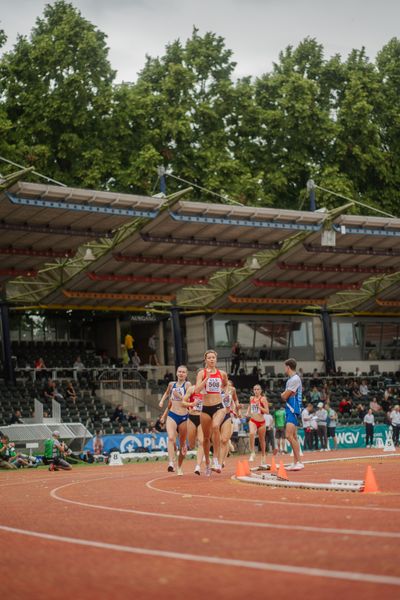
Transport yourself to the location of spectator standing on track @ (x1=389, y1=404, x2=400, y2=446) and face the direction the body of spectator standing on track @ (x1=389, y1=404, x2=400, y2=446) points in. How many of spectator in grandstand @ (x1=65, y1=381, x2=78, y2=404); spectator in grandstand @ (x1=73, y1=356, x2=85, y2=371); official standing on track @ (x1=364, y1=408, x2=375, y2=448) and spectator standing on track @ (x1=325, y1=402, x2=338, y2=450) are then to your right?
4

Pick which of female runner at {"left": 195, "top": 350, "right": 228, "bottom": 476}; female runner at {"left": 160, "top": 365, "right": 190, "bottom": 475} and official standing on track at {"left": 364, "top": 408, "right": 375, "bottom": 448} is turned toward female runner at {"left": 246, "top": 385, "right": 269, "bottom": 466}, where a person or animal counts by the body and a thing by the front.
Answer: the official standing on track

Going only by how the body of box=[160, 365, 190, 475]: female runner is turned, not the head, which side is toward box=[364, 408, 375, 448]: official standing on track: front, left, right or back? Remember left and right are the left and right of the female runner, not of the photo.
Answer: back

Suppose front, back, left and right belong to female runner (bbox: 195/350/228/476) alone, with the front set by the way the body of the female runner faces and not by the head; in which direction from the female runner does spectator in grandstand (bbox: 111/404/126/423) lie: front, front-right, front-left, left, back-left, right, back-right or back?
back

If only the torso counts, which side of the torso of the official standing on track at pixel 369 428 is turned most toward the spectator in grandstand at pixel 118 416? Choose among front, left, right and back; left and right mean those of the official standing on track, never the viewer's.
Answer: right

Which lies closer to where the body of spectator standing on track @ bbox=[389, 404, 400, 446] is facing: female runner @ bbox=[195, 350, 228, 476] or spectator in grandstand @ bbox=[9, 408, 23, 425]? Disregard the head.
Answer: the female runner

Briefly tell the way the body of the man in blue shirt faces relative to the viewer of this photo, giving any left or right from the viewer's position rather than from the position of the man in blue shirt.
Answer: facing to the left of the viewer

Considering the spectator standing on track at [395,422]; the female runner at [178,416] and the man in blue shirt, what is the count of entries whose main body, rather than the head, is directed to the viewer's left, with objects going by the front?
1

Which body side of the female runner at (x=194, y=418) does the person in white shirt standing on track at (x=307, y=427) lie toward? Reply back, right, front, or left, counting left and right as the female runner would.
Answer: back

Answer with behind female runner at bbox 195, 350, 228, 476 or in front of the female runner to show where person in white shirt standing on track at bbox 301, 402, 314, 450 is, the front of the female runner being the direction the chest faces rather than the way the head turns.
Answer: behind

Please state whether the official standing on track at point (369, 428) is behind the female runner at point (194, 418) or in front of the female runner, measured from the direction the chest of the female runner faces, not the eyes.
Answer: behind

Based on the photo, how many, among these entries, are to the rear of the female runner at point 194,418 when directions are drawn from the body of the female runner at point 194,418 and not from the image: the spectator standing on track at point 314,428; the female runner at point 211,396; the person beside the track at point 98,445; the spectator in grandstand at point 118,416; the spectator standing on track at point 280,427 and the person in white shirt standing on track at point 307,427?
5

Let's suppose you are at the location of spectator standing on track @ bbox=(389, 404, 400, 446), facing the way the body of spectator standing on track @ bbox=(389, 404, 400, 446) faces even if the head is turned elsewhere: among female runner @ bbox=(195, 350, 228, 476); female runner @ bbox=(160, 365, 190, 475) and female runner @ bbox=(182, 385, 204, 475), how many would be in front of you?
3
